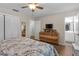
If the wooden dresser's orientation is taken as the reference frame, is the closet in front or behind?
in front

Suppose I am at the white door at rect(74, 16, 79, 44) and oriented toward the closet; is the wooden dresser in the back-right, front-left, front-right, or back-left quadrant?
front-right

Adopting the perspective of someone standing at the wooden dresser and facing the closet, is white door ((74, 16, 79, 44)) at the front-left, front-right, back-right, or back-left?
back-left
